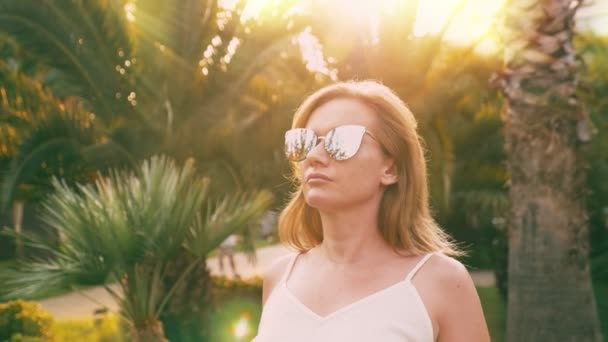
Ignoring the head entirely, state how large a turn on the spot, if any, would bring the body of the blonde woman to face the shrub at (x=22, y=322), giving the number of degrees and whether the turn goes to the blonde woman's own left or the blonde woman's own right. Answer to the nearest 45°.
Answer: approximately 90° to the blonde woman's own right

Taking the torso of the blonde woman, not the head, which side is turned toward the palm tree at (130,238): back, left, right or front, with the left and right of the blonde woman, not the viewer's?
right

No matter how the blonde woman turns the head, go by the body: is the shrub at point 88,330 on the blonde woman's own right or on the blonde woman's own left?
on the blonde woman's own right

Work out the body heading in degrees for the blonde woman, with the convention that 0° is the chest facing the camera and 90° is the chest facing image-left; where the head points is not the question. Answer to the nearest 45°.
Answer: approximately 45°

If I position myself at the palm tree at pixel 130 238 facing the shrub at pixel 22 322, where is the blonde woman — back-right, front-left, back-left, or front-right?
back-left
